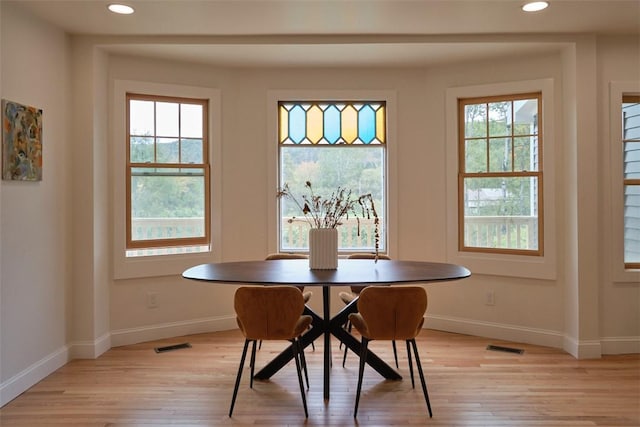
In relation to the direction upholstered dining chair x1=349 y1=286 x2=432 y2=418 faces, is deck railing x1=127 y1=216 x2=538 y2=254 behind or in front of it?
in front

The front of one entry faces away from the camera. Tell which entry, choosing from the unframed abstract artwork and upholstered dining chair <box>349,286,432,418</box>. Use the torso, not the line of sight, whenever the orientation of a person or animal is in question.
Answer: the upholstered dining chair

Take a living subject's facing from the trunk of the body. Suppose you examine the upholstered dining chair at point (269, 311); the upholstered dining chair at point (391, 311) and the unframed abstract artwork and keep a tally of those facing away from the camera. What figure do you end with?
2

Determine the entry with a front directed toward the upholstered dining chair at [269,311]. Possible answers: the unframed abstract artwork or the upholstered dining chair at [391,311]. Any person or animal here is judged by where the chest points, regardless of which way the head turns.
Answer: the unframed abstract artwork

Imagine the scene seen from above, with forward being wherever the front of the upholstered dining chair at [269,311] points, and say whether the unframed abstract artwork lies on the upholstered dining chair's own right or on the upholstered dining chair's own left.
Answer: on the upholstered dining chair's own left

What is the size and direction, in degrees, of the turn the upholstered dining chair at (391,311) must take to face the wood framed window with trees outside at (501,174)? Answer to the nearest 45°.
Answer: approximately 45° to its right

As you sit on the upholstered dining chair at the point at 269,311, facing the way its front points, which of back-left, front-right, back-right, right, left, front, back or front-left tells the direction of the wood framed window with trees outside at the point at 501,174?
front-right

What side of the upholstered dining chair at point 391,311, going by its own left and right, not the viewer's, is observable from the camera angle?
back

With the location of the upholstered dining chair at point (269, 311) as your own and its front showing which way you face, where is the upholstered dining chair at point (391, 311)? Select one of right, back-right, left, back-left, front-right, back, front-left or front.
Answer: right

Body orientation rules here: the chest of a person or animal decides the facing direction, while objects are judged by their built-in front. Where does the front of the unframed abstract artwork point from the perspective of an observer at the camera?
facing the viewer and to the right of the viewer

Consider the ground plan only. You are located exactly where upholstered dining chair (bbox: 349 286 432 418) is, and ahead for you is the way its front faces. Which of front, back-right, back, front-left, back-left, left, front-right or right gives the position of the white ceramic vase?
front-left

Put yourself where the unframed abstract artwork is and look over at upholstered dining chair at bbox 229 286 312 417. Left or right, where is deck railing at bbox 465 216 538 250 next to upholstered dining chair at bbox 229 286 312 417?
left

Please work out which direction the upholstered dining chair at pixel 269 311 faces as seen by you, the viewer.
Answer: facing away from the viewer

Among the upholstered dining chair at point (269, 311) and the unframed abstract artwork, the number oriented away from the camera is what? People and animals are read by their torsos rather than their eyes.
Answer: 1

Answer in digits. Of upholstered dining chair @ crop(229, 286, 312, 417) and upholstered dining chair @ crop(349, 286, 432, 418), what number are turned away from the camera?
2

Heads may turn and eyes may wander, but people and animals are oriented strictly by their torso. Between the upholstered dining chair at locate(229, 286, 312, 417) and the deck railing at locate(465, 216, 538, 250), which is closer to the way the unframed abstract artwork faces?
the upholstered dining chair

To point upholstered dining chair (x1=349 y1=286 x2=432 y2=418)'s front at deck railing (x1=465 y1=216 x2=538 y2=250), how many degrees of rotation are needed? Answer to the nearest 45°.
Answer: approximately 45° to its right
